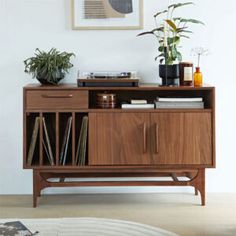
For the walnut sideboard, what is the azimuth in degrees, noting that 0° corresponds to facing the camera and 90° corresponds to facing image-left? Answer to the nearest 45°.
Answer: approximately 0°

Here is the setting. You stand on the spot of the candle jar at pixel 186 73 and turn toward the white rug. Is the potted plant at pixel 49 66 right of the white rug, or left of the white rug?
right

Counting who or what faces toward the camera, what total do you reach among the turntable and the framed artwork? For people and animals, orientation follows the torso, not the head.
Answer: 2

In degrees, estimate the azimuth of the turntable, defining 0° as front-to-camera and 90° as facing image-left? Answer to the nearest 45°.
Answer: approximately 0°
